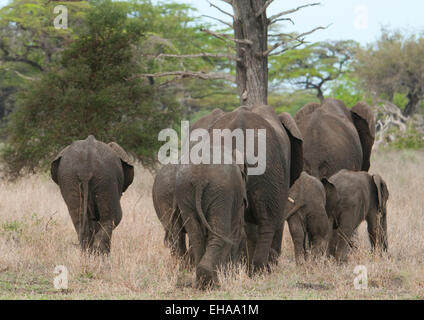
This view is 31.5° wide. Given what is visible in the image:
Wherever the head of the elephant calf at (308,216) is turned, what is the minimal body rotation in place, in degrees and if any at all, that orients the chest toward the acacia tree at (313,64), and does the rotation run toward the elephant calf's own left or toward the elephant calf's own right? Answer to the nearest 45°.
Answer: approximately 45° to the elephant calf's own left

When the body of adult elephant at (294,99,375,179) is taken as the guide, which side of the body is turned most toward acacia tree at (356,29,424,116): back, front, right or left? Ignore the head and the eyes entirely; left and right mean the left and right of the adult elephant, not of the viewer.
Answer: front

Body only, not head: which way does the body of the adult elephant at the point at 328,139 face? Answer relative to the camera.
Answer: away from the camera

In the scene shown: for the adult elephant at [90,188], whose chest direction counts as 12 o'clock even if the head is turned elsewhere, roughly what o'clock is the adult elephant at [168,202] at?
the adult elephant at [168,202] is roughly at 4 o'clock from the adult elephant at [90,188].

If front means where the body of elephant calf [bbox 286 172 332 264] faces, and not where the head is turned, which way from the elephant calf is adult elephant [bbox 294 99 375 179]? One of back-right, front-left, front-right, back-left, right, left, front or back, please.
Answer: front-left

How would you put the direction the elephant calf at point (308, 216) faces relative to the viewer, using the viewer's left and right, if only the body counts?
facing away from the viewer and to the right of the viewer

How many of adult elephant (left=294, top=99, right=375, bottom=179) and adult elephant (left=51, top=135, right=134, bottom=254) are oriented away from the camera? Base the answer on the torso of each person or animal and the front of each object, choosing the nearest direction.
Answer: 2

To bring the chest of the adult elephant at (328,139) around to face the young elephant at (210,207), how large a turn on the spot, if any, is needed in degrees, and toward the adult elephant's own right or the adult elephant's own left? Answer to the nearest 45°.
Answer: approximately 180°

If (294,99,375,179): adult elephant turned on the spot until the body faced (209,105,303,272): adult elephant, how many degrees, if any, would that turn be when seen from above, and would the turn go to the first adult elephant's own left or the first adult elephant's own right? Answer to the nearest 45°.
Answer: approximately 180°

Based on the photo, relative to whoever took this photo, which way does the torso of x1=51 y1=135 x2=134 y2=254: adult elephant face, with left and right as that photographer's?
facing away from the viewer

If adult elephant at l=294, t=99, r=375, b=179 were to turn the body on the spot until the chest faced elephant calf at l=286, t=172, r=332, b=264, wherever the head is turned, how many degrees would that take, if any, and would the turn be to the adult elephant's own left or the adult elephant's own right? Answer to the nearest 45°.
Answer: approximately 180°

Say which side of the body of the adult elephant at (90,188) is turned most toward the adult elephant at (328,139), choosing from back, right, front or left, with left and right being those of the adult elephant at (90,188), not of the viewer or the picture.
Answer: right

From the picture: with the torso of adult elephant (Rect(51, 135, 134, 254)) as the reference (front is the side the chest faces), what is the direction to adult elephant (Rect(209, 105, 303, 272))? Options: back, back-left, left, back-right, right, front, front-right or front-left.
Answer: back-right

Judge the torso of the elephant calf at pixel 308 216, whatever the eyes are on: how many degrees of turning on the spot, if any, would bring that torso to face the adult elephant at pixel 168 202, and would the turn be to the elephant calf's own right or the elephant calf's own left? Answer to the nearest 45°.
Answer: approximately 135° to the elephant calf's own left

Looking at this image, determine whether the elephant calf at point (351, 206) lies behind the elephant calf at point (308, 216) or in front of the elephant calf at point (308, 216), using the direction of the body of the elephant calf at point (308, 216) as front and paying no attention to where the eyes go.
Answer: in front
